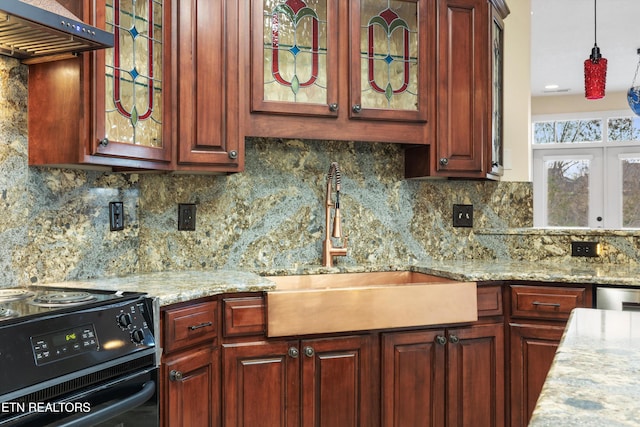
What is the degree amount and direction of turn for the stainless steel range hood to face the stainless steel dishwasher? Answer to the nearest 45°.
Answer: approximately 45° to its left

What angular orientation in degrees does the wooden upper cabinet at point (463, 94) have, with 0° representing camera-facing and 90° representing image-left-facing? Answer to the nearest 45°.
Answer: approximately 0°

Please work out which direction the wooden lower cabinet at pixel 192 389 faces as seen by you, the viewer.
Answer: facing the viewer and to the right of the viewer

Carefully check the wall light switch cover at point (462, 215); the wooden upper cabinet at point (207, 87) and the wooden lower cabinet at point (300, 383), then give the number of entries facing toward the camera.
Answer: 3

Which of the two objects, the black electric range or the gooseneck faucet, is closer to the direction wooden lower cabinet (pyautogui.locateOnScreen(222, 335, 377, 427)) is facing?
the black electric range

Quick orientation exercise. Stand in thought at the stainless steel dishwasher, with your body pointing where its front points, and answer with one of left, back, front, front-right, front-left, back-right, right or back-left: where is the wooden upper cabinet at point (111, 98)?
front-right

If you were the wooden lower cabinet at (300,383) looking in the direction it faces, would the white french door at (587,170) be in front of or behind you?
behind

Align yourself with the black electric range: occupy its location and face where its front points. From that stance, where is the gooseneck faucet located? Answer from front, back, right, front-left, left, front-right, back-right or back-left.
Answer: left

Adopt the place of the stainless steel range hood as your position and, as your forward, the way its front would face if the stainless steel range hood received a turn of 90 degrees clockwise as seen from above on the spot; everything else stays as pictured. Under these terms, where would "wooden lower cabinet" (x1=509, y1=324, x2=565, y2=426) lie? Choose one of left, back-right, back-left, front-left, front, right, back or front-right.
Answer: back-left
